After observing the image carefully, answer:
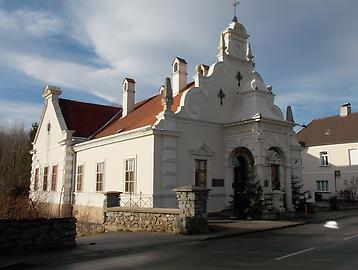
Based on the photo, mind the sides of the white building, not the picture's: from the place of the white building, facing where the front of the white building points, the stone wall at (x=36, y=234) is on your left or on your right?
on your right

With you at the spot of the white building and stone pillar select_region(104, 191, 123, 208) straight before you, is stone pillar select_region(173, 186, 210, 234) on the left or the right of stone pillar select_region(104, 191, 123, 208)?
left

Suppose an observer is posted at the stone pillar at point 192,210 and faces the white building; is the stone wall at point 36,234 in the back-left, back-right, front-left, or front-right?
back-left

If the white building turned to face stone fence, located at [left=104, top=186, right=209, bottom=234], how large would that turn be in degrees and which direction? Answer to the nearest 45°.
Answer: approximately 45° to its right

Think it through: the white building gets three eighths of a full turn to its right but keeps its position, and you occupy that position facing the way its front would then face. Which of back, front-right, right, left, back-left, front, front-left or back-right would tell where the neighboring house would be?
back-right

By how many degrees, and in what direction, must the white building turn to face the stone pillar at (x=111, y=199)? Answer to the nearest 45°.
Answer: approximately 90° to its right

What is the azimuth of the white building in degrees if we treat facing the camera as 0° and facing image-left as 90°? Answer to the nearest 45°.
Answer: approximately 315°

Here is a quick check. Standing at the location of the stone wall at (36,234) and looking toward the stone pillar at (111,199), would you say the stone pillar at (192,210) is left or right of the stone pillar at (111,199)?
right
